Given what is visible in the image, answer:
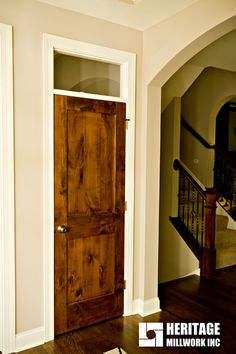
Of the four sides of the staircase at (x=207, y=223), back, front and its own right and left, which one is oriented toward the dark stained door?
right

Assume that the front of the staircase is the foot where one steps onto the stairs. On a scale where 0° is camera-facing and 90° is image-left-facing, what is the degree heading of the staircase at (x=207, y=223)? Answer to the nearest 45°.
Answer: approximately 315°
